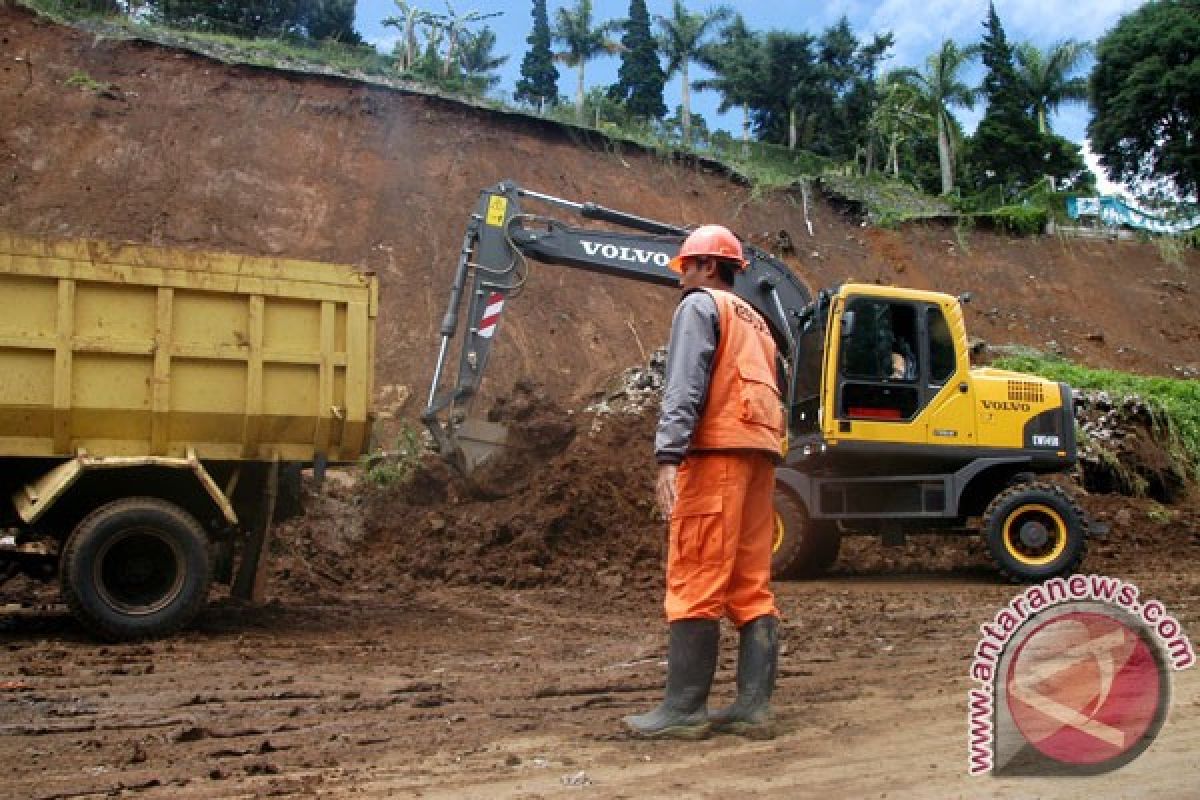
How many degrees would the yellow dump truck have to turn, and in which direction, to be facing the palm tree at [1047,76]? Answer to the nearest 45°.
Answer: approximately 135° to its right

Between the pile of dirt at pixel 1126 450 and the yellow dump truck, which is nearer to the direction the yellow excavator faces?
the yellow dump truck

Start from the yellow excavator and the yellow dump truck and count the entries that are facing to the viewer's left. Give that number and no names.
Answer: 2

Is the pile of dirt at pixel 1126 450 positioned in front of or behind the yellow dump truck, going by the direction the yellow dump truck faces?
behind

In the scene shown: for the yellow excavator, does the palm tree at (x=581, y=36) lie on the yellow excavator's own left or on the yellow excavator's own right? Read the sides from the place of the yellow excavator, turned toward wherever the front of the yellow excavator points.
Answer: on the yellow excavator's own right

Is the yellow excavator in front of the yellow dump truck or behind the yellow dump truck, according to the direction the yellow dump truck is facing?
behind

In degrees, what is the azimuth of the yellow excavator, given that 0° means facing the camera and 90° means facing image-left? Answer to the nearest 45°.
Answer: approximately 90°

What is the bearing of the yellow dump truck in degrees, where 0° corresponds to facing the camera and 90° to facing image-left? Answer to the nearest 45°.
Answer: approximately 90°

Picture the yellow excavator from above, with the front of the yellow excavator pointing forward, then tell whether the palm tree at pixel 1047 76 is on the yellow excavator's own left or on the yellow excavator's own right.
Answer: on the yellow excavator's own right

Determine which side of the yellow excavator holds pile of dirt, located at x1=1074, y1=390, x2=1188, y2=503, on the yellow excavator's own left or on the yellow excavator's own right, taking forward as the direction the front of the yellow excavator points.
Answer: on the yellow excavator's own right

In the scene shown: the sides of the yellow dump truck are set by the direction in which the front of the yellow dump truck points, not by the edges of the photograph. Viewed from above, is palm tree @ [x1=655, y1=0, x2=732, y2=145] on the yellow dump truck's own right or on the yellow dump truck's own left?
on the yellow dump truck's own right

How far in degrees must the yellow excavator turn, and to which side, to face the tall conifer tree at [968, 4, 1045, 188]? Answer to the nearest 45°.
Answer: approximately 90° to its right
